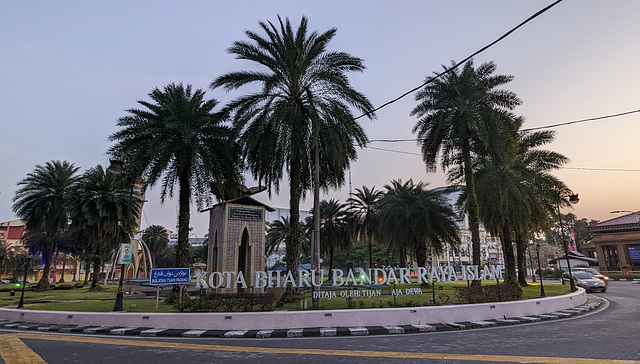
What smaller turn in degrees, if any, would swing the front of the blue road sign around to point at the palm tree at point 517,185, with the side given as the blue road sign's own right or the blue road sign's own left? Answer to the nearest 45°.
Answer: approximately 90° to the blue road sign's own left

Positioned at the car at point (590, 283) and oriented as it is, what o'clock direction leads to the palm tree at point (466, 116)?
The palm tree is roughly at 2 o'clock from the car.

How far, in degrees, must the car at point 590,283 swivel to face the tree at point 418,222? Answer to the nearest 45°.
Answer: approximately 90° to its right

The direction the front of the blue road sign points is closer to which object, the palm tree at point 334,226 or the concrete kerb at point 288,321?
the concrete kerb

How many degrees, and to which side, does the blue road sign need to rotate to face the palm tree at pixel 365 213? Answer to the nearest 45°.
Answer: approximately 135° to its left

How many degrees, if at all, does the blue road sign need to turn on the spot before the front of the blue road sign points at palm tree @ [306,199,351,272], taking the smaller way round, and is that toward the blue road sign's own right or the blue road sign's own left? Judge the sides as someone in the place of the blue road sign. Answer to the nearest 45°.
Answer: approximately 135° to the blue road sign's own left

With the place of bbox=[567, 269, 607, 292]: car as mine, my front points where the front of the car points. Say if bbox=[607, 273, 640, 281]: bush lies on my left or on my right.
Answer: on my left

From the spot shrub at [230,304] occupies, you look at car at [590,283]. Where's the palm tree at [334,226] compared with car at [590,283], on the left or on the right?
left

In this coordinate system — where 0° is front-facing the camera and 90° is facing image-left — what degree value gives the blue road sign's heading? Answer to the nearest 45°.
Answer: approximately 0°
